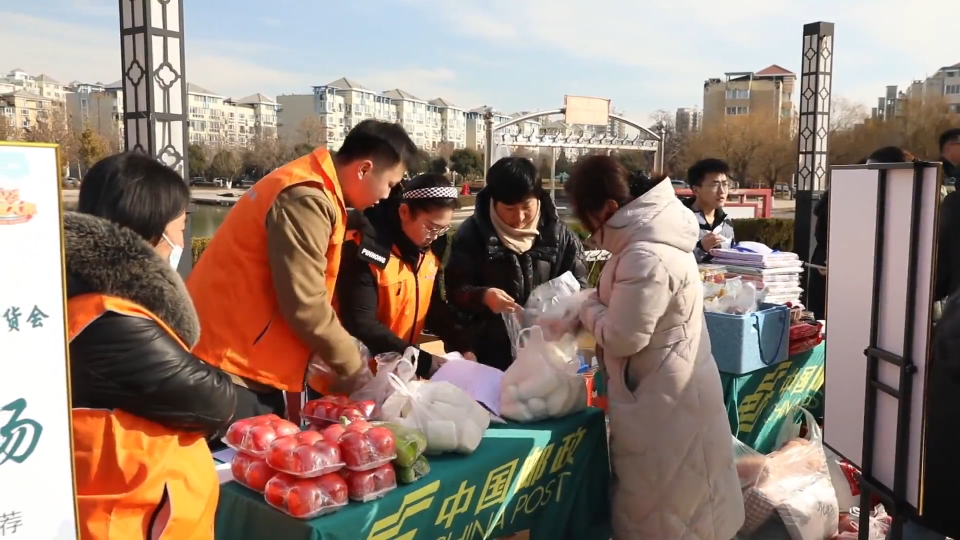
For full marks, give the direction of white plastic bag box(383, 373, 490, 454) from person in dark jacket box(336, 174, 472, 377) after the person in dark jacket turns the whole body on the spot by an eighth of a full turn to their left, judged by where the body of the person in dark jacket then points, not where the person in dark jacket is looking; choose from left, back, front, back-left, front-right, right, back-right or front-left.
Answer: right

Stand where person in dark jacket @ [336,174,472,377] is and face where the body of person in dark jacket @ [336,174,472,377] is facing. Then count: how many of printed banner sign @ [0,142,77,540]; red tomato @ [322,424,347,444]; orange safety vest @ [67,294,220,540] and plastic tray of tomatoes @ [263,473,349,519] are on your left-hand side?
0

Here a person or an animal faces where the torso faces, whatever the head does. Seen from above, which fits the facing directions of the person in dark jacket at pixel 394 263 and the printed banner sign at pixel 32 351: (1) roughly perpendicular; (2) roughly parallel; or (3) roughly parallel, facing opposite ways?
roughly parallel

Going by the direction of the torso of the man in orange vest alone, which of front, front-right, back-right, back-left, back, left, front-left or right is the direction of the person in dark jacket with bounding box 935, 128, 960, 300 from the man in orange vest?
front

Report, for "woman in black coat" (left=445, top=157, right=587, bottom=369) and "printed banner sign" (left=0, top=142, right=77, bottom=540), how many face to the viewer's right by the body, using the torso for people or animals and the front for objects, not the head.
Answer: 0

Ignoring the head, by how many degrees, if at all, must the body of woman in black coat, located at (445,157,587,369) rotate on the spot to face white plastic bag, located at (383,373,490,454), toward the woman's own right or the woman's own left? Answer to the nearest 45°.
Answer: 0° — they already face it

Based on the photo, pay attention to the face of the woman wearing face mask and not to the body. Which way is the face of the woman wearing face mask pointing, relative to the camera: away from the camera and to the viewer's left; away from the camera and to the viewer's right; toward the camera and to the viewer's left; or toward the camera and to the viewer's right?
away from the camera and to the viewer's right

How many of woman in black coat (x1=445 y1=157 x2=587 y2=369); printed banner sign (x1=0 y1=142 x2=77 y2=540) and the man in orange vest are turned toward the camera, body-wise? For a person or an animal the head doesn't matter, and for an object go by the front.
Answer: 2

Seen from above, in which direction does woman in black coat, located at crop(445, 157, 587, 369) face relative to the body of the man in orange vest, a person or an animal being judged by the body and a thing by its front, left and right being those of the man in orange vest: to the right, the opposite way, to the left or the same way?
to the right

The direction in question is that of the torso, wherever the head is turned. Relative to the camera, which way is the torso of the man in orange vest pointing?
to the viewer's right

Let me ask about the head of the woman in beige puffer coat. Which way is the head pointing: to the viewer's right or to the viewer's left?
to the viewer's left

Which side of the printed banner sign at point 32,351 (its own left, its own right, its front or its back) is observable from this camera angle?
front

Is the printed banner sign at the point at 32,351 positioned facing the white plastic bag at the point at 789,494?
no

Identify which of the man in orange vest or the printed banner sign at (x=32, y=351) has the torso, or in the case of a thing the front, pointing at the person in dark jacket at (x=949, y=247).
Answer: the man in orange vest

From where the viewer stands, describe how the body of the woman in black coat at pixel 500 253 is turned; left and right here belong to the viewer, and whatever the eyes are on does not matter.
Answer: facing the viewer

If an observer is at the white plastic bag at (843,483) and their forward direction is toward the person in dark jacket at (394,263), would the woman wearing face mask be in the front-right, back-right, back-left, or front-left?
front-left
